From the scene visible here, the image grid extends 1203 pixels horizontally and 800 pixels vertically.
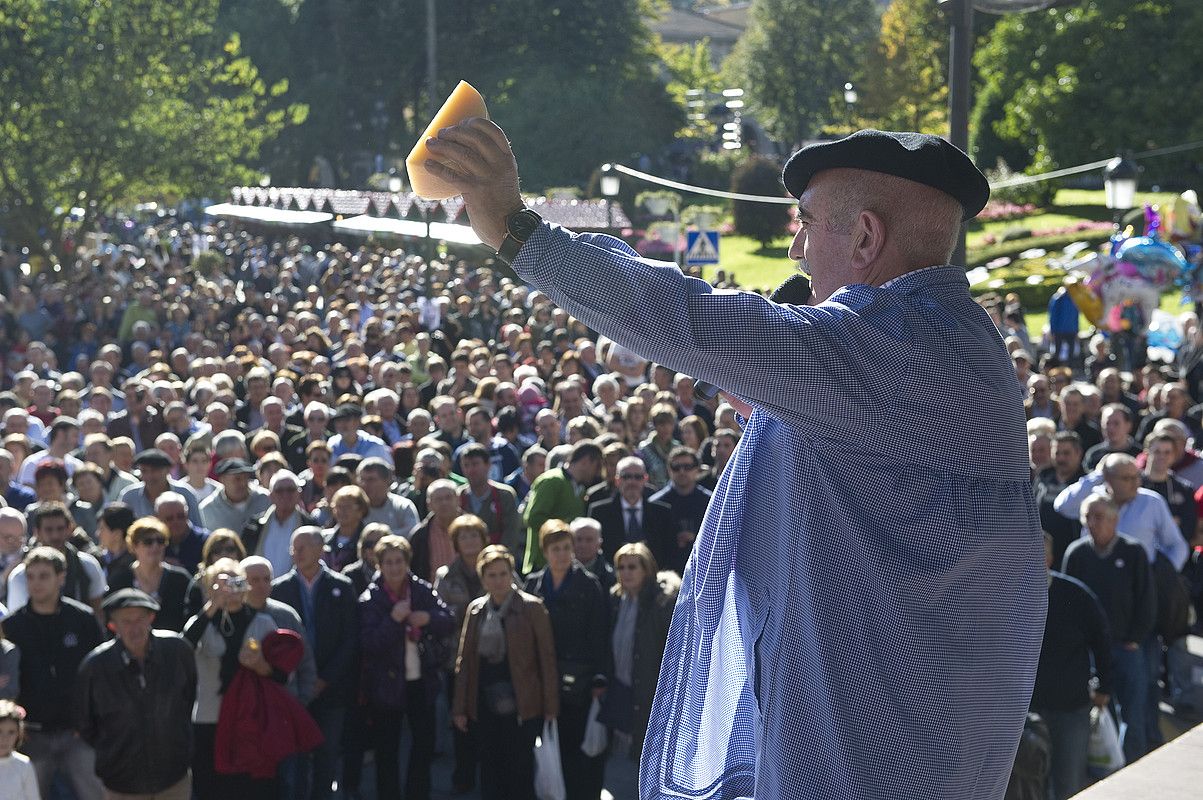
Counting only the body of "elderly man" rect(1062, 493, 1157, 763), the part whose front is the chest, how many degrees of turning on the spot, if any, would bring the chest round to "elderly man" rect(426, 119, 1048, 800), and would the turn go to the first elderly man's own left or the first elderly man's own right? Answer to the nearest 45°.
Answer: approximately 45° to the first elderly man's own left

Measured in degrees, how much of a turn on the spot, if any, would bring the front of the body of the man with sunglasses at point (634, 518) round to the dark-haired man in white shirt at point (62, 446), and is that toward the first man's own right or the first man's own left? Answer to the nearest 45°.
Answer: approximately 90° to the first man's own right

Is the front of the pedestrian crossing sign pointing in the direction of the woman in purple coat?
yes

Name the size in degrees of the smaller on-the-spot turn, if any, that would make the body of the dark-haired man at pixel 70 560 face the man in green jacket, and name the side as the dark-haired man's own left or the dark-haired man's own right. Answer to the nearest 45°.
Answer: approximately 90° to the dark-haired man's own left

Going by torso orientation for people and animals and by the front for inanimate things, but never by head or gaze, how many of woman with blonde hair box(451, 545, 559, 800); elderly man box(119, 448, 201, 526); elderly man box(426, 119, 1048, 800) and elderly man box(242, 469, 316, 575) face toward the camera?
3

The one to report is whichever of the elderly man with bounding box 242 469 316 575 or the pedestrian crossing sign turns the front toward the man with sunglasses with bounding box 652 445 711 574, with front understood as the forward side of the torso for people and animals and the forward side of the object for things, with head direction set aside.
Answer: the pedestrian crossing sign

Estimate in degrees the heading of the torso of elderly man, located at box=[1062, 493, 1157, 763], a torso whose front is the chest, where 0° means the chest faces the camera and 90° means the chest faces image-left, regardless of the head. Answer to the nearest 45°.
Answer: approximately 45°
